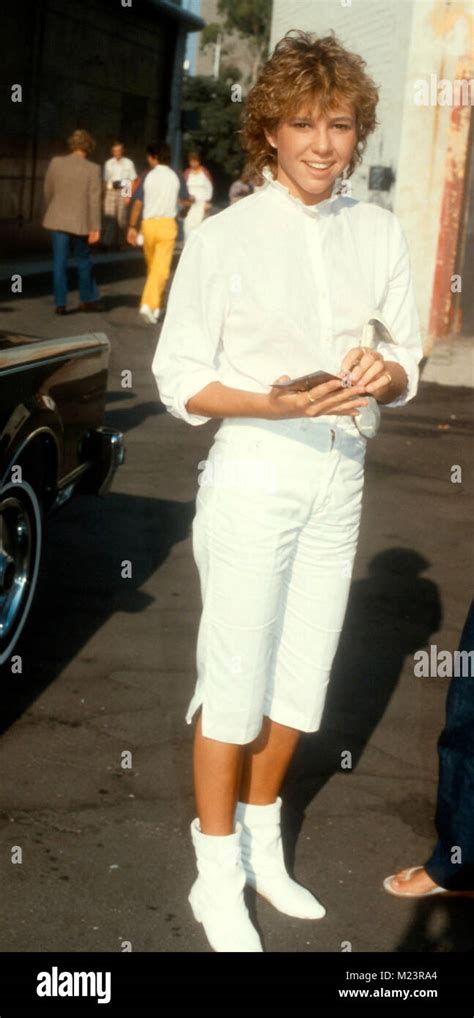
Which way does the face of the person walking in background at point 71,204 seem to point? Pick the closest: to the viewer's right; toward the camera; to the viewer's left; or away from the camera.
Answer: away from the camera

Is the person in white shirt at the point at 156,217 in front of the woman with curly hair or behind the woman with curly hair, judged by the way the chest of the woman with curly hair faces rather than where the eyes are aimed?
behind

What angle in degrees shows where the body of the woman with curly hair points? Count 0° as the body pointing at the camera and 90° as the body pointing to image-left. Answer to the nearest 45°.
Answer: approximately 315°

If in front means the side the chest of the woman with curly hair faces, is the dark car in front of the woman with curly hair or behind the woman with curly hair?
behind
